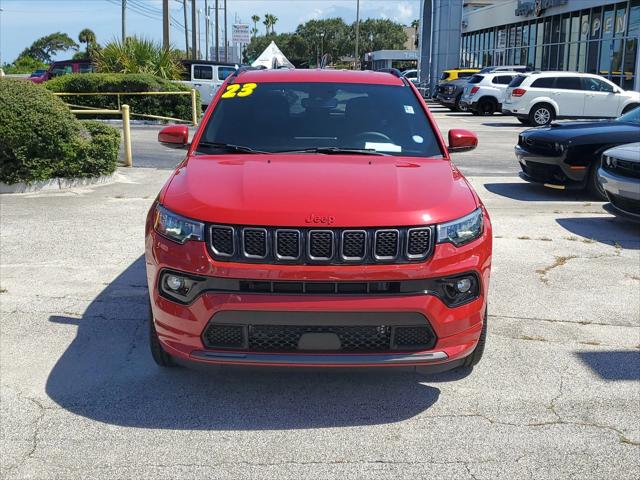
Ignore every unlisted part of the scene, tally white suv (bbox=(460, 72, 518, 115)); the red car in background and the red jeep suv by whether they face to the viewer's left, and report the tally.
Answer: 1

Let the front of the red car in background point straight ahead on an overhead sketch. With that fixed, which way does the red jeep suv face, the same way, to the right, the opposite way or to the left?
to the left

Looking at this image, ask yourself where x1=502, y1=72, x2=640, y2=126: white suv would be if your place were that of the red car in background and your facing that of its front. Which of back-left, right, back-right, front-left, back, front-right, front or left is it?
back-left

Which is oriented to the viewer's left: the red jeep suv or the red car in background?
the red car in background

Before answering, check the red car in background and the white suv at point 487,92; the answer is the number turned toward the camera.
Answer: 0

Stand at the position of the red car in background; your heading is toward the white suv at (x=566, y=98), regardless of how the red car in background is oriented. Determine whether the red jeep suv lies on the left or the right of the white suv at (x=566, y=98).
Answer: right

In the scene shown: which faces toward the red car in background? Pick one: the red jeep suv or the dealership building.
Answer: the dealership building

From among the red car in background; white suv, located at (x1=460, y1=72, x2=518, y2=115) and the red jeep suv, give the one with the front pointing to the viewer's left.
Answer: the red car in background

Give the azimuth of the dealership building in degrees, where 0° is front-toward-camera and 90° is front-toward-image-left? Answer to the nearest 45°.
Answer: approximately 45°

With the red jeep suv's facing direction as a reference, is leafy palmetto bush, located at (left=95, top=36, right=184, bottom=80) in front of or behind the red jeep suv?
behind

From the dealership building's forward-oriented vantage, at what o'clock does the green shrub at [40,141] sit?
The green shrub is roughly at 11 o'clock from the dealership building.

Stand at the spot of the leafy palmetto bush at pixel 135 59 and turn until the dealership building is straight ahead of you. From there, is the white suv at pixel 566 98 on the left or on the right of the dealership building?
right

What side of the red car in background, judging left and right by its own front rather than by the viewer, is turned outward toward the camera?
left

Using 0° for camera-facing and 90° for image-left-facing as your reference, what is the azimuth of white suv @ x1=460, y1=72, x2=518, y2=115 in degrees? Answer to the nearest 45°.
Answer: approximately 225°
